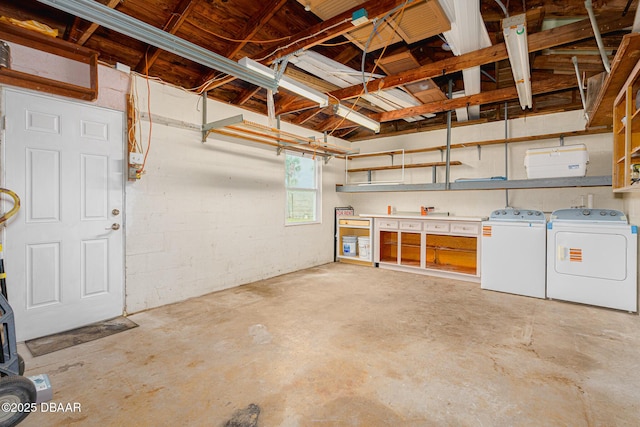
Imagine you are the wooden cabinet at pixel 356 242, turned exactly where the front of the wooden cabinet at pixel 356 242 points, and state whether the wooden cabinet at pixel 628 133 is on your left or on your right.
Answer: on your left

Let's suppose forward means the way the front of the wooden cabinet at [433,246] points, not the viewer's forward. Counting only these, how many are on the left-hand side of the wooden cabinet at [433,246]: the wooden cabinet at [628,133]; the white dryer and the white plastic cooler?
3

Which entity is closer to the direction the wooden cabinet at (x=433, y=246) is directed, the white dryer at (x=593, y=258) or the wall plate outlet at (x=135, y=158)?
the wall plate outlet

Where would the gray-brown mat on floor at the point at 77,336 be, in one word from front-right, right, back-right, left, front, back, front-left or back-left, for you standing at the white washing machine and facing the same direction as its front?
front-right

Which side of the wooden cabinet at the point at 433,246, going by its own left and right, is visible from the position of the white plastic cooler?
left

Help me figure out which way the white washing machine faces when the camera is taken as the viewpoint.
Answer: facing the viewer

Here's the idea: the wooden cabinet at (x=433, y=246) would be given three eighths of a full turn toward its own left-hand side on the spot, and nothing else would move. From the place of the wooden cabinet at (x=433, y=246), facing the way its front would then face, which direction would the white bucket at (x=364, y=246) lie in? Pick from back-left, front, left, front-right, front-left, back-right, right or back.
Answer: back

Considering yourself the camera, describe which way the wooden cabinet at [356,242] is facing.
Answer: facing the viewer and to the left of the viewer

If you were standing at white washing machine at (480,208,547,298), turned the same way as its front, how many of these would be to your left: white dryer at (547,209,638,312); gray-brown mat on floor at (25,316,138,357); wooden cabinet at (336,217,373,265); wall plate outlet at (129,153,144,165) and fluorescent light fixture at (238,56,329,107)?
1

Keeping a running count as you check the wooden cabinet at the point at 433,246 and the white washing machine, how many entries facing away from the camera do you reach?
0

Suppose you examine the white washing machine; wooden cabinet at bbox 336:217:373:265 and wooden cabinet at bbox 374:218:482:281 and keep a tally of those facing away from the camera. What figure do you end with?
0

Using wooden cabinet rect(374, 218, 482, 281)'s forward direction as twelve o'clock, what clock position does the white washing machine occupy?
The white washing machine is roughly at 9 o'clock from the wooden cabinet.

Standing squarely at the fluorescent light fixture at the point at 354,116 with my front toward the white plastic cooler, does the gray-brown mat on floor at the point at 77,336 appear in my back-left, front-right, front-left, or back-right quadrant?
back-right

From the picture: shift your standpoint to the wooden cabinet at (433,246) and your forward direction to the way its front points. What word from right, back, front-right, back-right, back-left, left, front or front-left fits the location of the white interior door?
front

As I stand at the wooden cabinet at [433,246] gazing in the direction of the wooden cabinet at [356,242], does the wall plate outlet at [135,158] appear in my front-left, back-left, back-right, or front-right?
front-left

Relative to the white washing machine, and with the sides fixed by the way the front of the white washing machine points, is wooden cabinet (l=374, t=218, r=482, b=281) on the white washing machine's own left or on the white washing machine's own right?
on the white washing machine's own right
